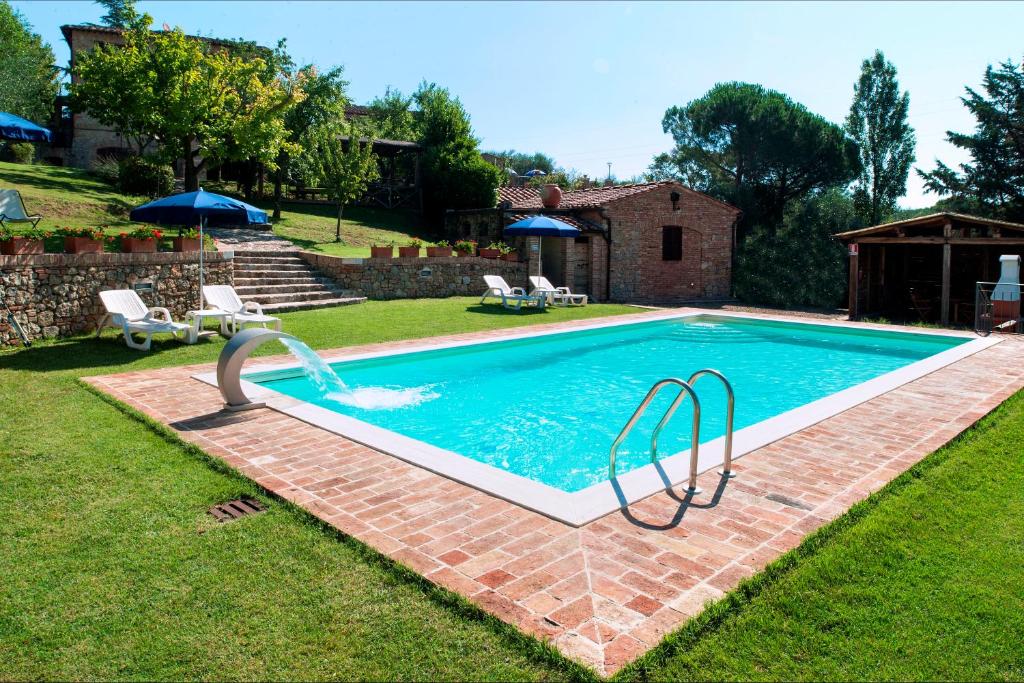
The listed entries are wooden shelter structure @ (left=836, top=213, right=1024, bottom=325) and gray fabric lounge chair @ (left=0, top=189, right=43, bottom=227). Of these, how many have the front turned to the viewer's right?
1

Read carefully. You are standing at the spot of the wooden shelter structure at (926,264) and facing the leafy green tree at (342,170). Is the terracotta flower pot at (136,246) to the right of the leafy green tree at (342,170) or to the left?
left

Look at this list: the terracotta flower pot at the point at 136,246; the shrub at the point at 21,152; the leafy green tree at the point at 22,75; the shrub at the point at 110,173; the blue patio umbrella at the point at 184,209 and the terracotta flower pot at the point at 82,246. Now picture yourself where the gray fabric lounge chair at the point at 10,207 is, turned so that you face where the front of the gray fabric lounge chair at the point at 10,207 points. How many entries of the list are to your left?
3

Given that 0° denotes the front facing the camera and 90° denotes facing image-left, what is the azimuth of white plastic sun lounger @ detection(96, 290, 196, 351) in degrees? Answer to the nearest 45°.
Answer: approximately 315°

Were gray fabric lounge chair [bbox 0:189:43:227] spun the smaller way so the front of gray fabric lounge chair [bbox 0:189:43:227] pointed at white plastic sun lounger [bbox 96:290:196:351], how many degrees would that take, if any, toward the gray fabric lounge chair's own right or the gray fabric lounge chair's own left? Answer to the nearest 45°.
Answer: approximately 90° to the gray fabric lounge chair's own right

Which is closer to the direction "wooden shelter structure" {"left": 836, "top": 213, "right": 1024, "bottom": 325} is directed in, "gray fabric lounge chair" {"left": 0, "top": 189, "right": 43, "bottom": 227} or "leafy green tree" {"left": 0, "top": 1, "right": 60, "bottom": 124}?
the gray fabric lounge chair

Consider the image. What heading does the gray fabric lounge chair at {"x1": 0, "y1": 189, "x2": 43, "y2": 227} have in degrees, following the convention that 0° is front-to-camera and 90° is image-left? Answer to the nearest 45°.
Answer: approximately 270°

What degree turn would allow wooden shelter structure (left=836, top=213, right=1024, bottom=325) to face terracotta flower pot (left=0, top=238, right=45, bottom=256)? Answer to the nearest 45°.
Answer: approximately 45° to its right

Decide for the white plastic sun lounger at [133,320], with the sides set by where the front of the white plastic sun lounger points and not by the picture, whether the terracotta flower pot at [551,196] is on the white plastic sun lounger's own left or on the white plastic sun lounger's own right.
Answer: on the white plastic sun lounger's own left

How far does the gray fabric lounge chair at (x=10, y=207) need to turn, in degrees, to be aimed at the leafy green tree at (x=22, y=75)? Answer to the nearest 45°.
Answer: approximately 90° to its left

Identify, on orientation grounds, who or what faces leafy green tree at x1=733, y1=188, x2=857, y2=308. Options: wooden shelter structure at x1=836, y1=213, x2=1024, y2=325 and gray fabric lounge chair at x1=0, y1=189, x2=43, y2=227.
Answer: the gray fabric lounge chair

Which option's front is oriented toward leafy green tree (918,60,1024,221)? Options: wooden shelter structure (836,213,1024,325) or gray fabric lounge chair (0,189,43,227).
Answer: the gray fabric lounge chair
